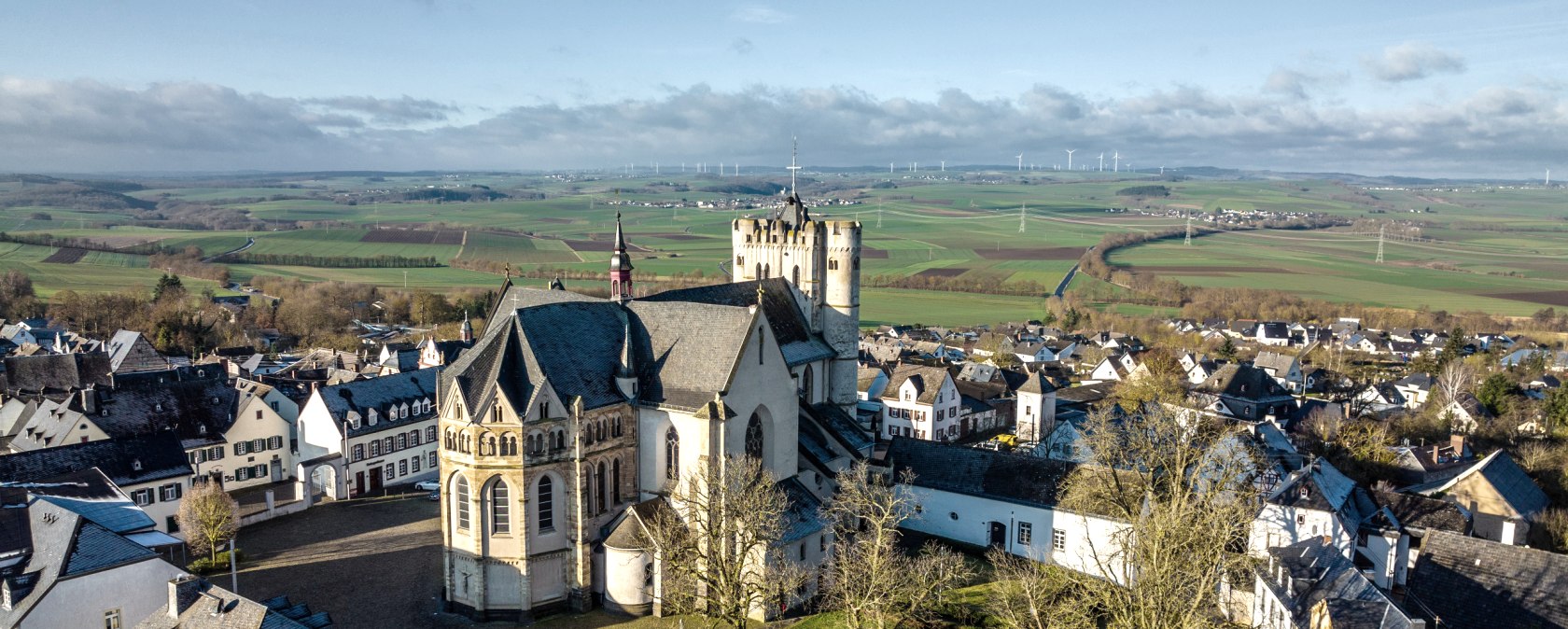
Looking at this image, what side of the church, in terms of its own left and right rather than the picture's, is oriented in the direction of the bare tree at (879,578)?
right

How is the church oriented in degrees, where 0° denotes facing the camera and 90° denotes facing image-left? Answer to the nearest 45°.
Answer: approximately 225°

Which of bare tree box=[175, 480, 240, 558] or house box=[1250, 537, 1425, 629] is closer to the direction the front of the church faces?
the house

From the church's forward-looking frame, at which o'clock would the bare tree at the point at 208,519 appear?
The bare tree is roughly at 8 o'clock from the church.

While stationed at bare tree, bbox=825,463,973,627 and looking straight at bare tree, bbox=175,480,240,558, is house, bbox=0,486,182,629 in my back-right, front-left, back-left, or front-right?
front-left

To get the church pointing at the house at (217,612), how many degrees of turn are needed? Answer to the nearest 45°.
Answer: approximately 180°

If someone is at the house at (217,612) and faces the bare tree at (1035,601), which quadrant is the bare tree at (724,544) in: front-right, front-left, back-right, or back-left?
front-left

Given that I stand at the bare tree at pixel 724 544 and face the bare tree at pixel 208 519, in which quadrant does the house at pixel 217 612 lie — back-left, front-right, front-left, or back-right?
front-left

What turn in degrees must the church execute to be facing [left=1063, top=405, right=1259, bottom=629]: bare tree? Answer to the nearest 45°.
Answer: approximately 45° to its right

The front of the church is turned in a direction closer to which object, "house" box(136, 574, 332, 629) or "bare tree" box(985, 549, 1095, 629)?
the bare tree

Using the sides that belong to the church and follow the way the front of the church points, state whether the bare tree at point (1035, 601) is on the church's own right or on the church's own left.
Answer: on the church's own right

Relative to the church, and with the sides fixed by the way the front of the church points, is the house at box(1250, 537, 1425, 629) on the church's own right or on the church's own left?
on the church's own right

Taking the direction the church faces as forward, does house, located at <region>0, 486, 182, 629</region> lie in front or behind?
behind

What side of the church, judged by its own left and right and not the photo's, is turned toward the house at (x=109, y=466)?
left
